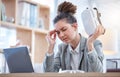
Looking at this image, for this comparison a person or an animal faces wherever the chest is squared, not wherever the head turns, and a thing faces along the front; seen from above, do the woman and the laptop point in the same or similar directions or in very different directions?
very different directions

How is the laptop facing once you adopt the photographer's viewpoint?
facing away from the viewer and to the right of the viewer
